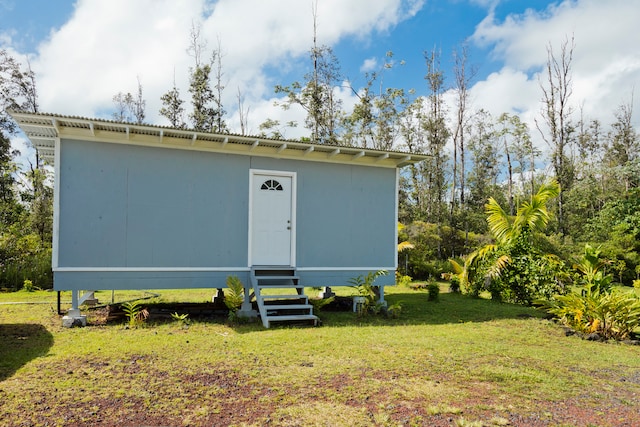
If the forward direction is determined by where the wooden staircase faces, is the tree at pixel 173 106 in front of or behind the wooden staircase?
behind

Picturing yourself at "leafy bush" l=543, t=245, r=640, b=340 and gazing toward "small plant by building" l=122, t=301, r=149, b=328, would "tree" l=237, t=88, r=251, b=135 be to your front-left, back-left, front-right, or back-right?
front-right

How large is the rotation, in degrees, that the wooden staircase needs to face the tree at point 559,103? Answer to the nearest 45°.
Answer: approximately 135° to its left

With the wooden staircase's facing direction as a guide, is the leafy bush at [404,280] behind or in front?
behind

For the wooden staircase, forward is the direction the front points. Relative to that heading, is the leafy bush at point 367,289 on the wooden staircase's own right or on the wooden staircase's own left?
on the wooden staircase's own left

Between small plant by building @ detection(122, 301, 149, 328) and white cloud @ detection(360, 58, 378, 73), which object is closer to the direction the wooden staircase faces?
the small plant by building

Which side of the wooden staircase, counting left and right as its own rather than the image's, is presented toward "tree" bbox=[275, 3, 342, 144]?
back

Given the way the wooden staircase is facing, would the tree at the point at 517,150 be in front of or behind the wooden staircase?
behind

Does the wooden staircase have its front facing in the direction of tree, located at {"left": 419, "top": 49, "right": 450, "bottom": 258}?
no

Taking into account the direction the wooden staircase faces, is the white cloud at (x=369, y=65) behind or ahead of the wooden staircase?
behind

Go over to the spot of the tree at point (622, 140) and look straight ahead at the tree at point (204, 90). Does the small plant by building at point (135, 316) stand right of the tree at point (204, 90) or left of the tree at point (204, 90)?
left

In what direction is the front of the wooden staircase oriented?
toward the camera

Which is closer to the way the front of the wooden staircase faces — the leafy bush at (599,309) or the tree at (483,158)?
the leafy bush

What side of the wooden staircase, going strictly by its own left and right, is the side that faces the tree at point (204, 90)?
back

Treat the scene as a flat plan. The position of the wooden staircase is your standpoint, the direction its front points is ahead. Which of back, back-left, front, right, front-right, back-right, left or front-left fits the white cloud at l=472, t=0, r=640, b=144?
back-left

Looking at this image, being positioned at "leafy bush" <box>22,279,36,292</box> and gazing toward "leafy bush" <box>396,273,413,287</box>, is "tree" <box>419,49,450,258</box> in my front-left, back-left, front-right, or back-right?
front-left

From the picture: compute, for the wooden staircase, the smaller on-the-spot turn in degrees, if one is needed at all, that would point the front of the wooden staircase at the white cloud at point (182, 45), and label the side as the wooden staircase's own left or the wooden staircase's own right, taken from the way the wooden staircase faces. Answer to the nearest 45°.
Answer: approximately 180°
